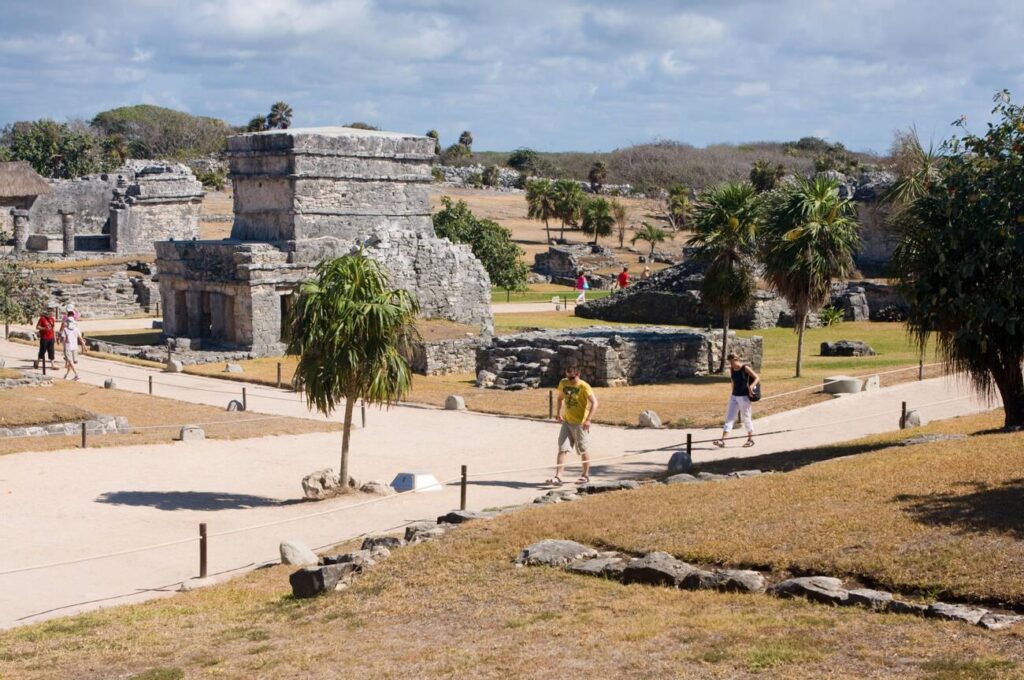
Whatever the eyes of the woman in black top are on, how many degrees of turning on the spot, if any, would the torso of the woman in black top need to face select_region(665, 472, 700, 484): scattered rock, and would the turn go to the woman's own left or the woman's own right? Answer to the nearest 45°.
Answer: approximately 45° to the woman's own left

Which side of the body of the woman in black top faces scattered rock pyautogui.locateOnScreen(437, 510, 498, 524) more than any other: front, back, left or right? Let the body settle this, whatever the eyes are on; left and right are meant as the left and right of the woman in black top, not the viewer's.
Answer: front

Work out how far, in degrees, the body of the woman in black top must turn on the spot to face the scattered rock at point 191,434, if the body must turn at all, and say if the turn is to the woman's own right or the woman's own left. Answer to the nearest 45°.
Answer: approximately 45° to the woman's own right

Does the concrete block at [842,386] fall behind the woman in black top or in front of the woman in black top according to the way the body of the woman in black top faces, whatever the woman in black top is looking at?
behind

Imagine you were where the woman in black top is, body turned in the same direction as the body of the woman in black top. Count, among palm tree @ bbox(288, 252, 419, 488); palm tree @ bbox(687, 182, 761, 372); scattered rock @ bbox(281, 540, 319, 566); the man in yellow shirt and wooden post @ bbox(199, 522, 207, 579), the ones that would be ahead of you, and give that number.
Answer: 4

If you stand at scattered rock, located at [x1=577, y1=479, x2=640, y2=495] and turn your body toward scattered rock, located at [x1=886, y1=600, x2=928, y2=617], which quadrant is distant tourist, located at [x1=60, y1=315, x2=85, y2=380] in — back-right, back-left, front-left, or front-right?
back-right

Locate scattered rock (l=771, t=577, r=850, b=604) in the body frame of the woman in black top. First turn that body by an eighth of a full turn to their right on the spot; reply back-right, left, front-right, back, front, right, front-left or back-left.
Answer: left

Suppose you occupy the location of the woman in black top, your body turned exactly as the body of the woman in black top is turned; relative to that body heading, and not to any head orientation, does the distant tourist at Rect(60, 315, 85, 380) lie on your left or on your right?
on your right

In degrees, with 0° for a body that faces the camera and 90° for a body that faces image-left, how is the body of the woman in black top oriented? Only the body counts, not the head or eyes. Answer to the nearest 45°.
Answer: approximately 45°

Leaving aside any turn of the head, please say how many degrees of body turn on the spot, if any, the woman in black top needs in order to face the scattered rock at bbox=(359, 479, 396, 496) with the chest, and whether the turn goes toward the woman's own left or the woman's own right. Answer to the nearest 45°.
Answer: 0° — they already face it

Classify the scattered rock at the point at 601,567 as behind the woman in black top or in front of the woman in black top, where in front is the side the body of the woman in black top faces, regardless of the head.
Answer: in front

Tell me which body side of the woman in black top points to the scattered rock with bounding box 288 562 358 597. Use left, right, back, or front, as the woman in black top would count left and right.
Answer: front

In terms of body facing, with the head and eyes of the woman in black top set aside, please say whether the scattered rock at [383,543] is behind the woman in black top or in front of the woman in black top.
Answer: in front

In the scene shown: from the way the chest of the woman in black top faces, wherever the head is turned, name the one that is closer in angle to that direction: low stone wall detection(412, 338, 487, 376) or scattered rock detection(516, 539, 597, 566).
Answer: the scattered rock

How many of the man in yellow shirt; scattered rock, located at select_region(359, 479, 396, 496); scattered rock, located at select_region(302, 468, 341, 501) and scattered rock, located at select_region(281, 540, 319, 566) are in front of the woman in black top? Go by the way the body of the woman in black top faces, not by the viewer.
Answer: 4

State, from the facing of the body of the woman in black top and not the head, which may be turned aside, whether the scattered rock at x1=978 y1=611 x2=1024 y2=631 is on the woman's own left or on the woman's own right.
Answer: on the woman's own left

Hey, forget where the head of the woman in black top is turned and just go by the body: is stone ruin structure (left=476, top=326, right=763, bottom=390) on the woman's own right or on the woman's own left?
on the woman's own right
